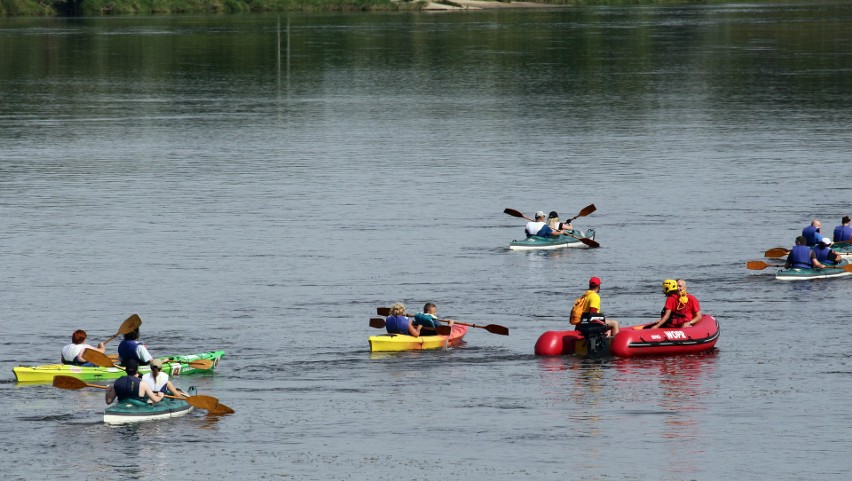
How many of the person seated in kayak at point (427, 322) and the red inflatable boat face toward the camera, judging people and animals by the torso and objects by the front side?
0

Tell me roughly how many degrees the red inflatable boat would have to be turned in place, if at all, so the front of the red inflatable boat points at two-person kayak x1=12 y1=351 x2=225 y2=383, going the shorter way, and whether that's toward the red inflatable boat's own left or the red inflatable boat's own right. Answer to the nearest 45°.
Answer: approximately 135° to the red inflatable boat's own left

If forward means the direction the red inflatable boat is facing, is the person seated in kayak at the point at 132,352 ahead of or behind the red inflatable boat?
behind

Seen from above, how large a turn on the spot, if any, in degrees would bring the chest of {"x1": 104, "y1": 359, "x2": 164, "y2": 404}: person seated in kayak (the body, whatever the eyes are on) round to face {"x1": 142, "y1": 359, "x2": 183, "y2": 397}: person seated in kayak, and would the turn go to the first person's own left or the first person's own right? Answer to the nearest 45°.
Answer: approximately 45° to the first person's own right

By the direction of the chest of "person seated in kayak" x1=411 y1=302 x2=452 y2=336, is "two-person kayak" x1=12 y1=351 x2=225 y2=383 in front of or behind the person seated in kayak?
behind

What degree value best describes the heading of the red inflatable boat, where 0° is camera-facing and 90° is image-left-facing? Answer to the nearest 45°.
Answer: approximately 225°

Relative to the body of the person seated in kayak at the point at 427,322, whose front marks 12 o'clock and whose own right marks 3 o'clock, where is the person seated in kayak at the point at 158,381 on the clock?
the person seated in kayak at the point at 158,381 is roughly at 6 o'clock from the person seated in kayak at the point at 427,322.

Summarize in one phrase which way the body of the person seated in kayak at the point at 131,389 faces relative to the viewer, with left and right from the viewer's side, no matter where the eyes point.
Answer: facing away from the viewer and to the right of the viewer

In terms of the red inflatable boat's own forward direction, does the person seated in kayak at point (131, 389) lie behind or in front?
behind

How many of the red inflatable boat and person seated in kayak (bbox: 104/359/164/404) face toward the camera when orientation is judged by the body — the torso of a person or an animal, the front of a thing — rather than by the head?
0
